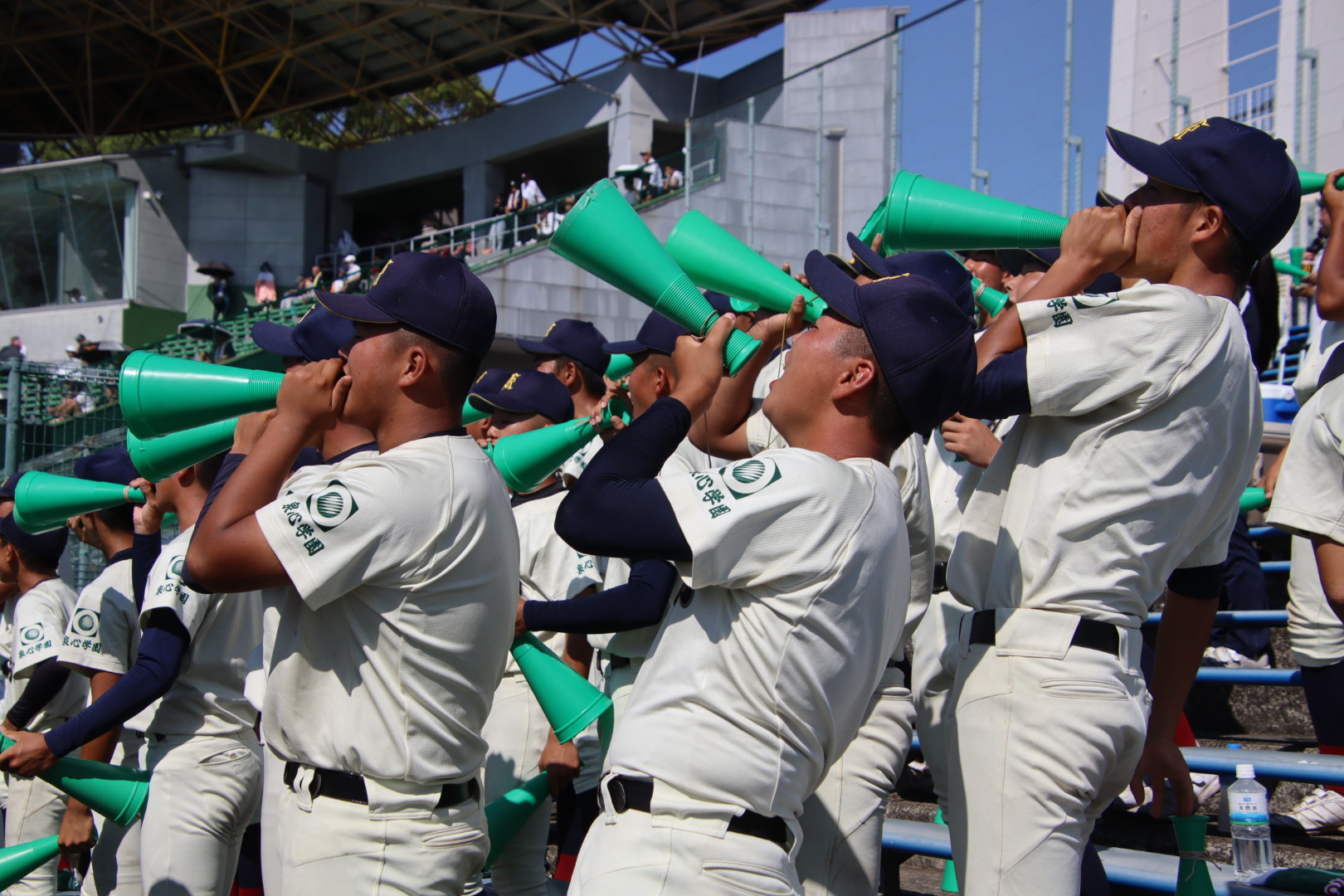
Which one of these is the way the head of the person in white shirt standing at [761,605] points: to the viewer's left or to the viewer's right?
to the viewer's left

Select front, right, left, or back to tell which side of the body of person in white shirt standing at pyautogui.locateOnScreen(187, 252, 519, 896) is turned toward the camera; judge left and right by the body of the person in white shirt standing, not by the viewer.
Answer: left

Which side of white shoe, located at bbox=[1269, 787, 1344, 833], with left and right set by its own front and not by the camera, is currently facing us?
left

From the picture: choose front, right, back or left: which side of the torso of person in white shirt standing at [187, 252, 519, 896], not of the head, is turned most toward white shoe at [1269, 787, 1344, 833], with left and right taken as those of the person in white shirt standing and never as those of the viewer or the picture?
back

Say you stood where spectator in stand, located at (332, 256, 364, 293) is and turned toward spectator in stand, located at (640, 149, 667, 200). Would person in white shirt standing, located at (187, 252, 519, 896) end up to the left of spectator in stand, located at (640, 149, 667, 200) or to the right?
right

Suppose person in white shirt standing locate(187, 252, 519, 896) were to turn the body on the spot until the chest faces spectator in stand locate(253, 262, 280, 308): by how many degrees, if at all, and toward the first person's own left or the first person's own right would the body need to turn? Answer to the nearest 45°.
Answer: approximately 90° to the first person's own right

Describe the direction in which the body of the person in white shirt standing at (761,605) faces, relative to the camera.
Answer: to the viewer's left

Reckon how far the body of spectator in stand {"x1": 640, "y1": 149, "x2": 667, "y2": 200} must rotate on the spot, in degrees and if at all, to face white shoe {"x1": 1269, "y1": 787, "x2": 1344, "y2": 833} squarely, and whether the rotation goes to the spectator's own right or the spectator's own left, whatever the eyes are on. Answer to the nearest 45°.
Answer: approximately 90° to the spectator's own left
